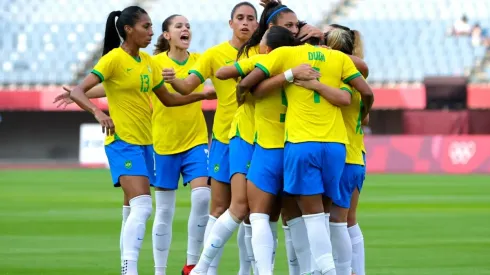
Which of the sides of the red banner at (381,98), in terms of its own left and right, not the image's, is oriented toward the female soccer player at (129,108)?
front

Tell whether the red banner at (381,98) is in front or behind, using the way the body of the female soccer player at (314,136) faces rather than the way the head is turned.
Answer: in front

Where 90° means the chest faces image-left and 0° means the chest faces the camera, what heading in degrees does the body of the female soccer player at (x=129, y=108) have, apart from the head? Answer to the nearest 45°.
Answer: approximately 315°

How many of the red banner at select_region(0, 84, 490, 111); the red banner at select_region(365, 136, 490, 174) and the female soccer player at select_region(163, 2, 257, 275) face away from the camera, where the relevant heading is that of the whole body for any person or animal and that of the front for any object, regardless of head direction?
0

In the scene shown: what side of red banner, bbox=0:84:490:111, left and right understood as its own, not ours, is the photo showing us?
front

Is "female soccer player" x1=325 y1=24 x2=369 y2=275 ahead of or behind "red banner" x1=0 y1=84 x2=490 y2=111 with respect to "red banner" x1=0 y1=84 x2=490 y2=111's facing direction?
ahead

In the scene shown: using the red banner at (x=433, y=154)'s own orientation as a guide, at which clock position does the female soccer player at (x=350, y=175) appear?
The female soccer player is roughly at 12 o'clock from the red banner.

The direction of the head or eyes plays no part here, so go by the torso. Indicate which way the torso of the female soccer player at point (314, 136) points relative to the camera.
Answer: away from the camera

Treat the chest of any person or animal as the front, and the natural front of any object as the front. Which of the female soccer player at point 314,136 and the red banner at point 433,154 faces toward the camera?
the red banner

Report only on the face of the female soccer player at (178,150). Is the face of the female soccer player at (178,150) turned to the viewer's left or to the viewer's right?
to the viewer's right

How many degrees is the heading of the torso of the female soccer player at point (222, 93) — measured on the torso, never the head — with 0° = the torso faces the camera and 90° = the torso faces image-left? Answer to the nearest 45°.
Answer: approximately 315°

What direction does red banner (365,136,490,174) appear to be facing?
toward the camera

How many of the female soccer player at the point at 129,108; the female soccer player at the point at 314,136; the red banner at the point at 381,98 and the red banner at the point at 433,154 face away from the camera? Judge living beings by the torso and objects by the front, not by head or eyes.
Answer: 1
